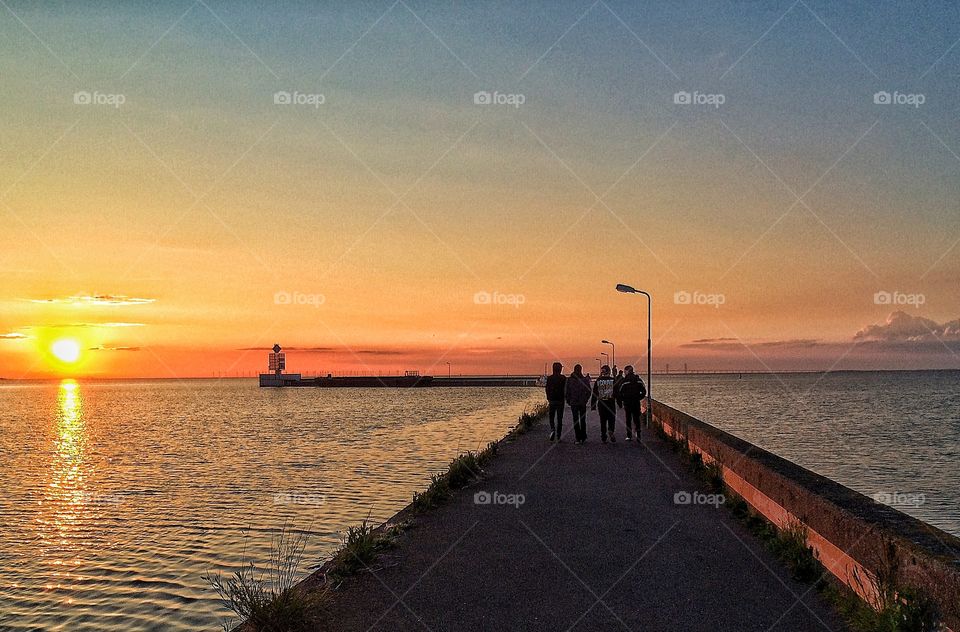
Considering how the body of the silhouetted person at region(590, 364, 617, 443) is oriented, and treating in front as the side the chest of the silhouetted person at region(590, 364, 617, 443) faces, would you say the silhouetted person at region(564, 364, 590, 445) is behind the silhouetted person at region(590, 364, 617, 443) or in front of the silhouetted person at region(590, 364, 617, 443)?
behind

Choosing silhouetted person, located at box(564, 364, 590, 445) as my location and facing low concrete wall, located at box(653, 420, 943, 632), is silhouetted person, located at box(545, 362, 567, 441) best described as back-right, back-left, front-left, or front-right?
back-right

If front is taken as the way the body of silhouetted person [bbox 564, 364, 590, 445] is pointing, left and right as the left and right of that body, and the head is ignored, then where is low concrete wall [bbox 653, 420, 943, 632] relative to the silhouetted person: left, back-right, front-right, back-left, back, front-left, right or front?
back

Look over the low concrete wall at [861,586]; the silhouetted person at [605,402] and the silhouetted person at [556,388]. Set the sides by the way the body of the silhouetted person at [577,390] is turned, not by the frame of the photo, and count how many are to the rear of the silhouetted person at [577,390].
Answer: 1

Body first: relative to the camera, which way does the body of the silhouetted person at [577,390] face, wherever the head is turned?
away from the camera

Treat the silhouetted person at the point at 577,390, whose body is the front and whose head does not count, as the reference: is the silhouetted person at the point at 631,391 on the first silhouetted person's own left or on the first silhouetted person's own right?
on the first silhouetted person's own right

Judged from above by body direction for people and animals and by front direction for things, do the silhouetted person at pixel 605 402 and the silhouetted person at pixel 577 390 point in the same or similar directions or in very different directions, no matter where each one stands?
same or similar directions

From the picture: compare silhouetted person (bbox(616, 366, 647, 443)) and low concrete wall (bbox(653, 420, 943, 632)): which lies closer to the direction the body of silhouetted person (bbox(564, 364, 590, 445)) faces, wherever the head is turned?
the silhouetted person

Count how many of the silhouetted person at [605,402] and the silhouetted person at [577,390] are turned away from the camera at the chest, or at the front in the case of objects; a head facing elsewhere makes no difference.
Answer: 2

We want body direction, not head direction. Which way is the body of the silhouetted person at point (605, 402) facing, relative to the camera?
away from the camera
